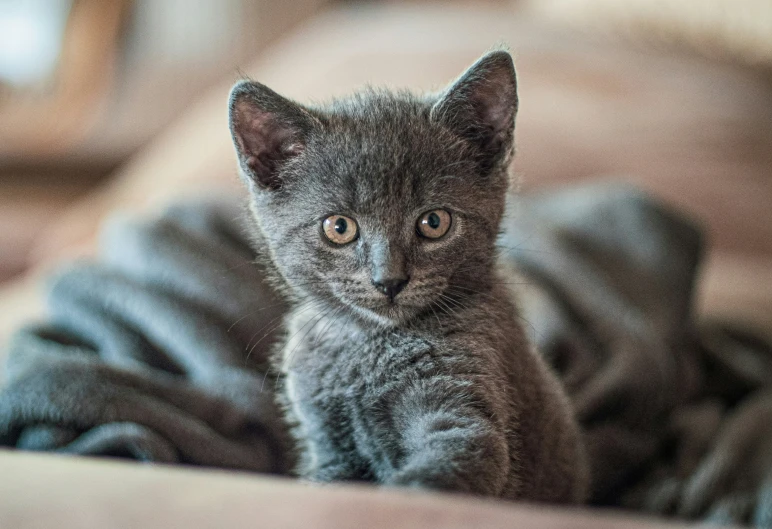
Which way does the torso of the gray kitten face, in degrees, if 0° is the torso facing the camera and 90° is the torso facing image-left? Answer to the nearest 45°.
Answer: approximately 45°
